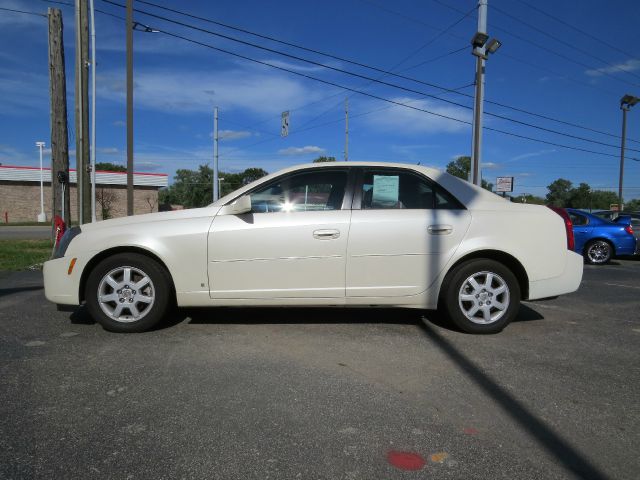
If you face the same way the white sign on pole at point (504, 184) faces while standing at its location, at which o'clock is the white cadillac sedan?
The white cadillac sedan is roughly at 12 o'clock from the white sign on pole.

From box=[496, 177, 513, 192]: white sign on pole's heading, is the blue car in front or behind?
in front

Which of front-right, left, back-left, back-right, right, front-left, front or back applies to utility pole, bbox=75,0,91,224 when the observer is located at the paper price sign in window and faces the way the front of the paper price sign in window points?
back-right

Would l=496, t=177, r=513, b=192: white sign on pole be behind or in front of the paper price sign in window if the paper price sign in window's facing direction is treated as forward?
behind

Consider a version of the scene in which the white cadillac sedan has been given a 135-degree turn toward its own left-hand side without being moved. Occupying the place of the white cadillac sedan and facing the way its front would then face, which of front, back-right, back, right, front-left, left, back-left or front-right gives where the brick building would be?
back

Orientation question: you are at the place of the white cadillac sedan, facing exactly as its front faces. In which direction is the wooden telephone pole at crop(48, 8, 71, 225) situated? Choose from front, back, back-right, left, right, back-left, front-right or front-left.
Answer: front-right

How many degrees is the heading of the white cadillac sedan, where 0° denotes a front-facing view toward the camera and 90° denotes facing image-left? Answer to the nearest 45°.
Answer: approximately 90°

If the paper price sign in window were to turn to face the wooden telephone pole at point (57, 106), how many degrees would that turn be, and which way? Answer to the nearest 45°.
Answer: approximately 135° to its right

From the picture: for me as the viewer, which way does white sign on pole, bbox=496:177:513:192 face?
facing the viewer

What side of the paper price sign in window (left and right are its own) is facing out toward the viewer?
front

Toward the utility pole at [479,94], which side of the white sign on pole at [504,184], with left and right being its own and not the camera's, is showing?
front

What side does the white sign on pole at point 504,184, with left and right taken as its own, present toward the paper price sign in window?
front
